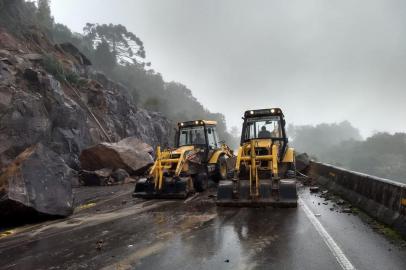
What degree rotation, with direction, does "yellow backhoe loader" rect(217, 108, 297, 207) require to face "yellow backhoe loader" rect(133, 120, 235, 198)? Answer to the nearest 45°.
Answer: approximately 135° to its right

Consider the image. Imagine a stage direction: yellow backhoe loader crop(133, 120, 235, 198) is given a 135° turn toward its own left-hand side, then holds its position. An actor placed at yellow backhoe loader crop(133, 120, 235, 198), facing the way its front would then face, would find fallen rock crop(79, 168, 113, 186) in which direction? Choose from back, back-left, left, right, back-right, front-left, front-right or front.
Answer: back-left

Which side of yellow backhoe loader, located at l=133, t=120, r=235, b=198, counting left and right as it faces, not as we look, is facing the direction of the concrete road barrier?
left

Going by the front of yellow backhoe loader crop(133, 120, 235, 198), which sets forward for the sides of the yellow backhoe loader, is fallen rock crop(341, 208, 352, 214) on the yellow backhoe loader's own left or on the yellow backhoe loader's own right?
on the yellow backhoe loader's own left

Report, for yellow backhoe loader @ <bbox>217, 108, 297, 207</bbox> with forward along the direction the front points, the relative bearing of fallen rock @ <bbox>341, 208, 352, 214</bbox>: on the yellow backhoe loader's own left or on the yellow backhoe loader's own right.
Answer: on the yellow backhoe loader's own left

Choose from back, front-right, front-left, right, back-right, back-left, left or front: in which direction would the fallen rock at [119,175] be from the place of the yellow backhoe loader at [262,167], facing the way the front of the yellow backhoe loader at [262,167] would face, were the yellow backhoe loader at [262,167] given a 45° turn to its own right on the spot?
right

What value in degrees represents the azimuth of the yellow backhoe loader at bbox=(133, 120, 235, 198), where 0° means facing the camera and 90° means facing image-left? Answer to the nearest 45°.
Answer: approximately 45°

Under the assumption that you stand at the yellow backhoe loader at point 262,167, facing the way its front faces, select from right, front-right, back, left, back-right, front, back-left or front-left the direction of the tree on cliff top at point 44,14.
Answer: back-right

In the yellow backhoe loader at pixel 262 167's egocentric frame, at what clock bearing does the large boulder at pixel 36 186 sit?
The large boulder is roughly at 2 o'clock from the yellow backhoe loader.

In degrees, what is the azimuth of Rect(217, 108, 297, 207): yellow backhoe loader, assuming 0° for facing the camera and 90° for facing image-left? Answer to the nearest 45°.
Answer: approximately 0°

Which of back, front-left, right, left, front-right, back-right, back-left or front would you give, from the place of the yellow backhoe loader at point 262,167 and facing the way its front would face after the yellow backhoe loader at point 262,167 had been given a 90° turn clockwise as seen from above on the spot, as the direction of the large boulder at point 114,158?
front-right

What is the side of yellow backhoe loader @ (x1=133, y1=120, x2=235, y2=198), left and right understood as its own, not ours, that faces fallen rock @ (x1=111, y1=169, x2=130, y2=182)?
right
